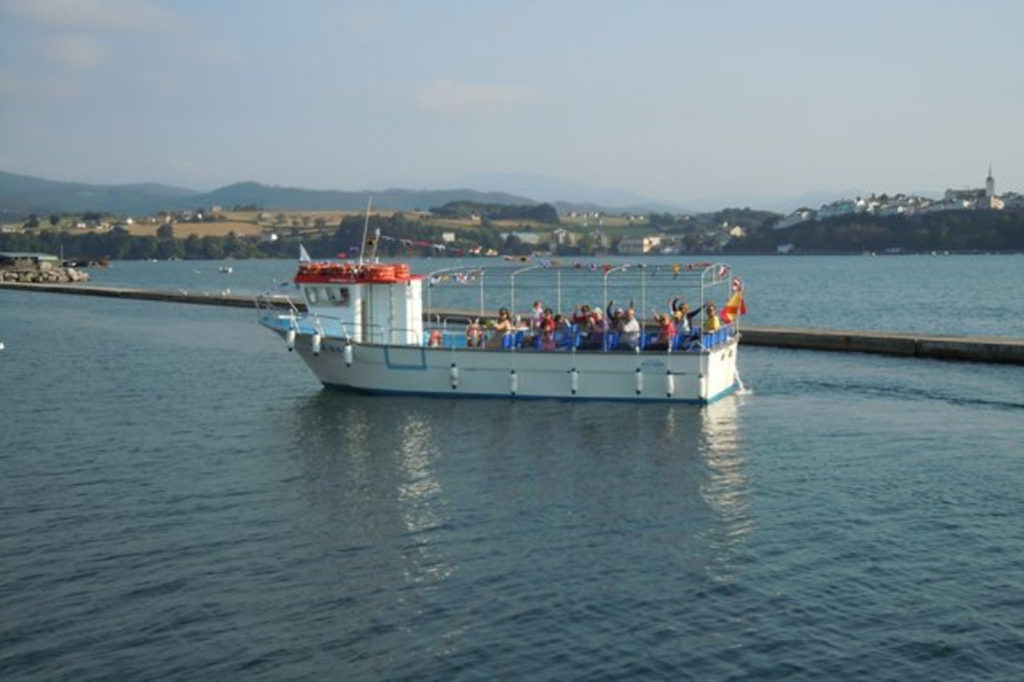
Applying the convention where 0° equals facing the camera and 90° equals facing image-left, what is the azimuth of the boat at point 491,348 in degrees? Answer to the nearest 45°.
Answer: approximately 90°

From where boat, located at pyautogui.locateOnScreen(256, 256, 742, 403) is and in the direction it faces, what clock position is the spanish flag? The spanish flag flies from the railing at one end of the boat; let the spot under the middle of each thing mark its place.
The spanish flag is roughly at 6 o'clock from the boat.
